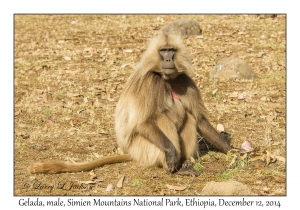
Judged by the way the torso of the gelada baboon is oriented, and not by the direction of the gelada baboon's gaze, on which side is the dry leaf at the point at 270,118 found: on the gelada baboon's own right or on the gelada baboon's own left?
on the gelada baboon's own left

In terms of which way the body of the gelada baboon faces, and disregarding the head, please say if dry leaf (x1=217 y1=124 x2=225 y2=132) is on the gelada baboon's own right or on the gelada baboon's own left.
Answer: on the gelada baboon's own left

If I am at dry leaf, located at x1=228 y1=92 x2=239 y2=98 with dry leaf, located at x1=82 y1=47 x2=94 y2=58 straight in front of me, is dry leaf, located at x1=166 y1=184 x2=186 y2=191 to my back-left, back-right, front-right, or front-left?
back-left

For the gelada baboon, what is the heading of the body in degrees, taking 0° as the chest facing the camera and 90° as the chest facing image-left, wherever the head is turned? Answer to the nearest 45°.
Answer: approximately 315°

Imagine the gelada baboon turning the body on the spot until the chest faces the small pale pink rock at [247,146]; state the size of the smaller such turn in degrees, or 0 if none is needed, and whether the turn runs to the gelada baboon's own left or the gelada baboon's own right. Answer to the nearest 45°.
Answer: approximately 90° to the gelada baboon's own left

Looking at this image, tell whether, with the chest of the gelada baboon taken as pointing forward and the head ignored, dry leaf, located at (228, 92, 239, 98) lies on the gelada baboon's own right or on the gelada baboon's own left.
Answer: on the gelada baboon's own left
